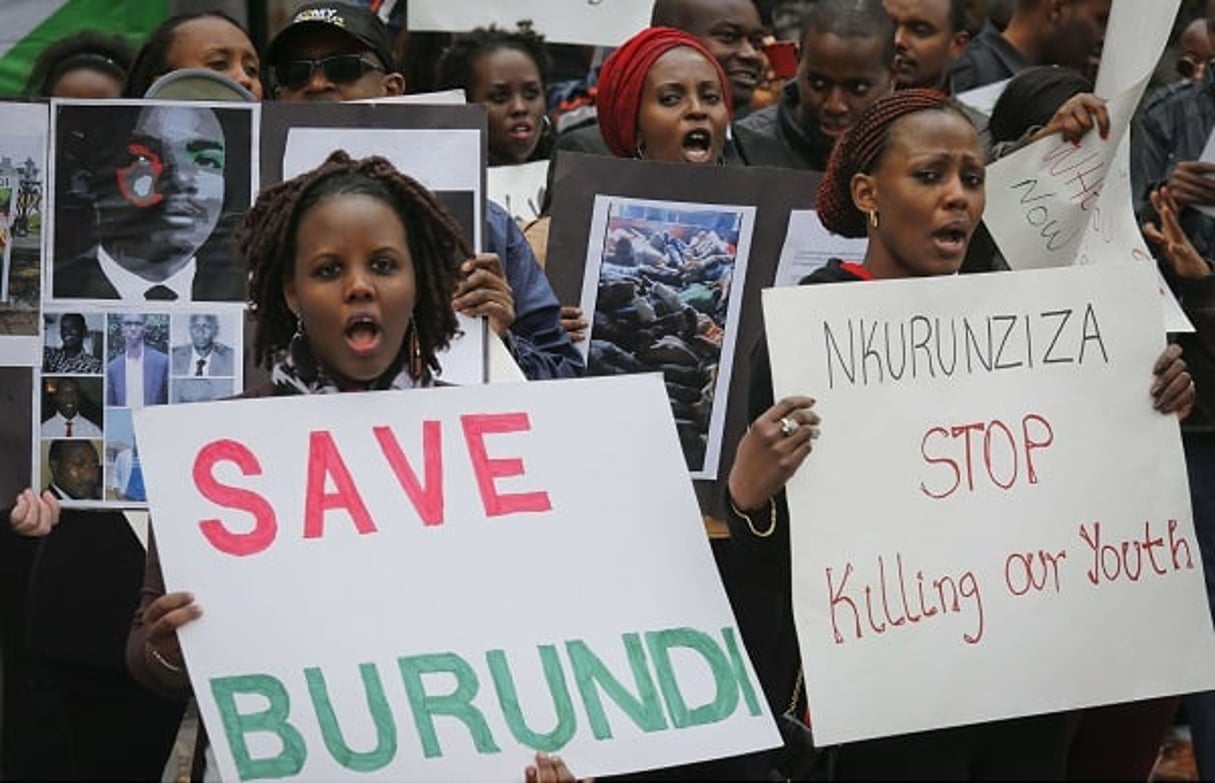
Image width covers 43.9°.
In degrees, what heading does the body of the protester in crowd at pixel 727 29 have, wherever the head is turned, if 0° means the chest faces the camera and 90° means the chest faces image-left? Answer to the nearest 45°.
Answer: approximately 315°

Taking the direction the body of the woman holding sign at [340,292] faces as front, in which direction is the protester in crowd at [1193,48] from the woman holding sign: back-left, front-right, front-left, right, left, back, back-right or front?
back-left

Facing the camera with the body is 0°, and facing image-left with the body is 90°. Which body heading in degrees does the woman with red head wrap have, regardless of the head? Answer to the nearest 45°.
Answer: approximately 315°

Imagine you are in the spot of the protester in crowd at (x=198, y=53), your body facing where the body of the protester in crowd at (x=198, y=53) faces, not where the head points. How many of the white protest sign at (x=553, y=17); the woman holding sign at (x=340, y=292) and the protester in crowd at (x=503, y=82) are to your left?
2

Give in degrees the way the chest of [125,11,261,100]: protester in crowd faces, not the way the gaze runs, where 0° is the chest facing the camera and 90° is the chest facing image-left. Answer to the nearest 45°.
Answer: approximately 315°

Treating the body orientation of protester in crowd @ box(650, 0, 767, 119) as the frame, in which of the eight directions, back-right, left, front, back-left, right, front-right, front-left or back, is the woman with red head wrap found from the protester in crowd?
front-right

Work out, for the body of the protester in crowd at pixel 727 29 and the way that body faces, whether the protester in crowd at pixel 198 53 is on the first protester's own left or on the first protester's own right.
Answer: on the first protester's own right
